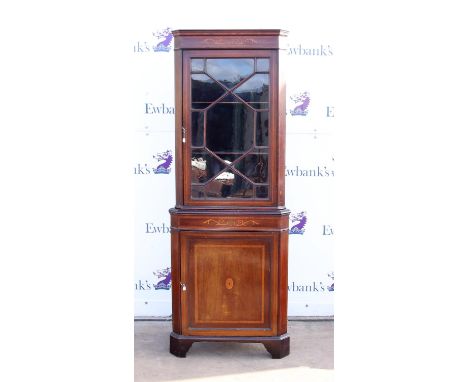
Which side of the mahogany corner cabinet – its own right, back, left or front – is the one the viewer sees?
front
